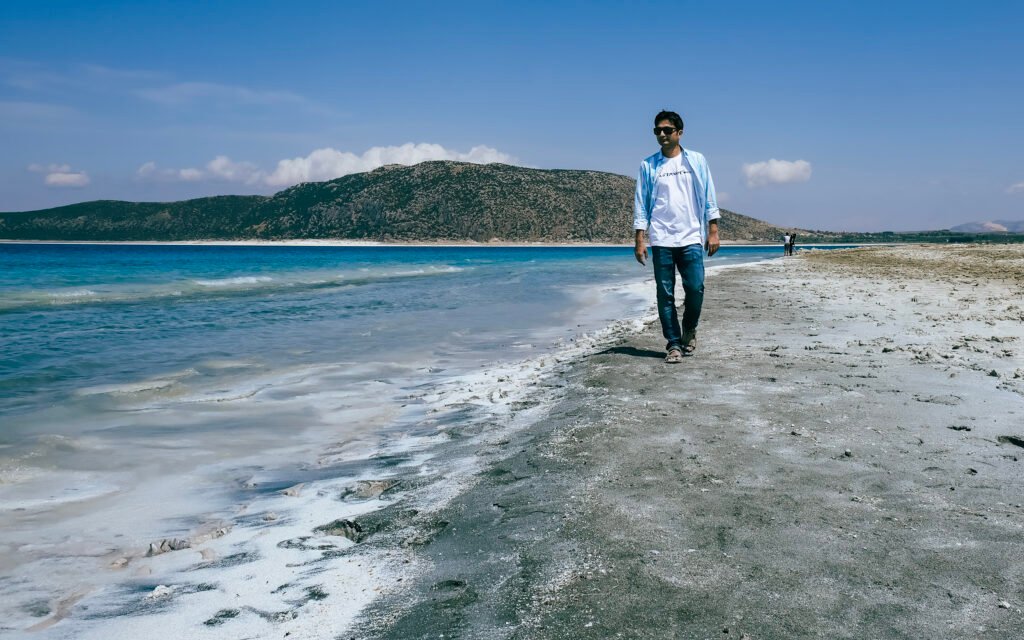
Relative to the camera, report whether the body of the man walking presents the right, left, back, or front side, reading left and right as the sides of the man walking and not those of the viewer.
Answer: front

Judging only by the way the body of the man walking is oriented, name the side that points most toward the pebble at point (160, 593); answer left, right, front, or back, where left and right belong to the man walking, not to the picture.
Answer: front
